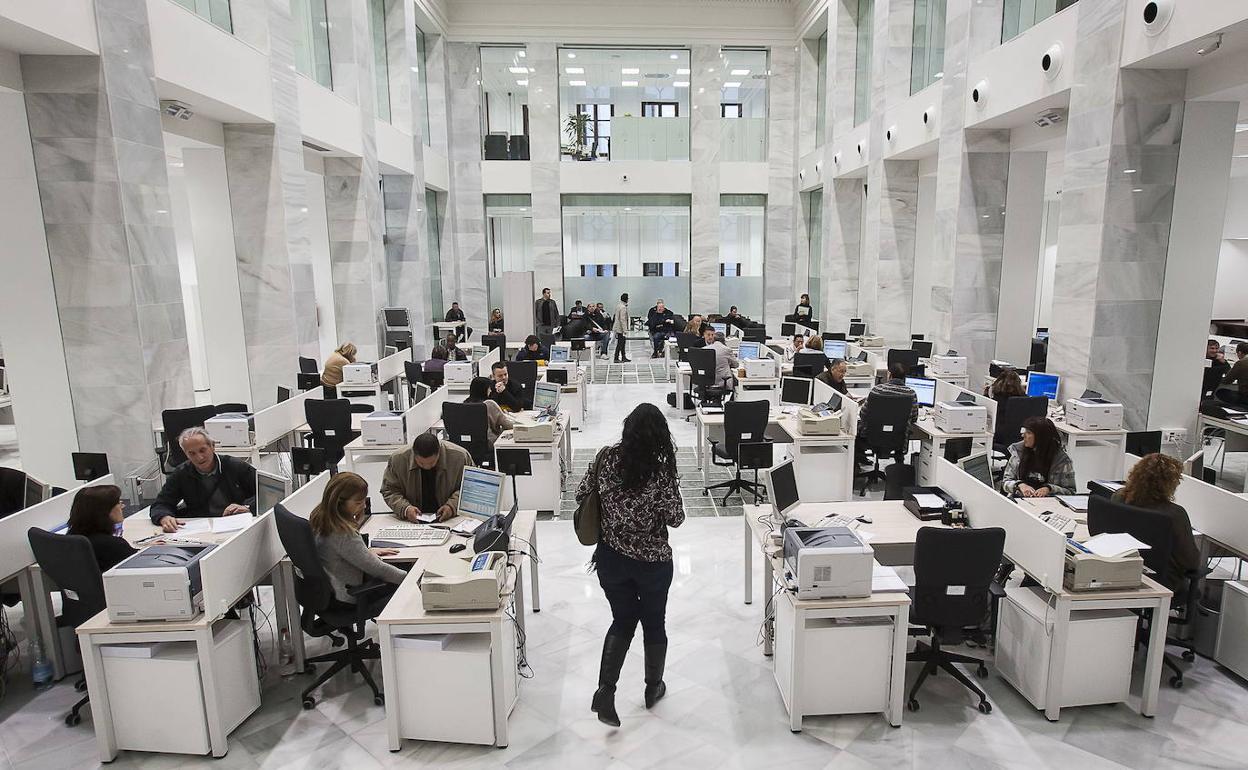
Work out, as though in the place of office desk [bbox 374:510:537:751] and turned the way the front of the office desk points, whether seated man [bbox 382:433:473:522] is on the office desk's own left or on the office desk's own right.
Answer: on the office desk's own right

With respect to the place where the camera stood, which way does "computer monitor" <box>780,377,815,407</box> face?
facing the viewer and to the left of the viewer

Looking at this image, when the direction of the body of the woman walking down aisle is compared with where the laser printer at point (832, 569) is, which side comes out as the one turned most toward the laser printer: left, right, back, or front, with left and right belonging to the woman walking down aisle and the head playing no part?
right

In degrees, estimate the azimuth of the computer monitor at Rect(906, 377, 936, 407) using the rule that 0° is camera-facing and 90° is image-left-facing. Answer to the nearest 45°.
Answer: approximately 45°

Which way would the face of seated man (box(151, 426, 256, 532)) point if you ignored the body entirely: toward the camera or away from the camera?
toward the camera

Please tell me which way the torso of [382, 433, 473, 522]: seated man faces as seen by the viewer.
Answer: toward the camera

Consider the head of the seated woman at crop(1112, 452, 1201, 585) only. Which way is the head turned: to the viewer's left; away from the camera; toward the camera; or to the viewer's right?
away from the camera

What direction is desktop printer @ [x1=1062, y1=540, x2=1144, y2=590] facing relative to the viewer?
to the viewer's right

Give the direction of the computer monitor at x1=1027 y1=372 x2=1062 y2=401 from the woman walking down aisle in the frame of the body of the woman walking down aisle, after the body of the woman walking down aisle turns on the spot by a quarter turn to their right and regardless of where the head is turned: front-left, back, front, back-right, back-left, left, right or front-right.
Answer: front-left

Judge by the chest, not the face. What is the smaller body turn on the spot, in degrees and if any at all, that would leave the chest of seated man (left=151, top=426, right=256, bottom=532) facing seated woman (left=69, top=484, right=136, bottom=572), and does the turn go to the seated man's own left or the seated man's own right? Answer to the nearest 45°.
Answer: approximately 45° to the seated man's own right

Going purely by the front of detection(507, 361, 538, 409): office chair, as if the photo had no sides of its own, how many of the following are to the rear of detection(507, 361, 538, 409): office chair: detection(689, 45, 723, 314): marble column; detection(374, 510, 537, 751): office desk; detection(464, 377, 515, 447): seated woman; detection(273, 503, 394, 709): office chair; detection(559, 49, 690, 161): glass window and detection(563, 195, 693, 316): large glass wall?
3

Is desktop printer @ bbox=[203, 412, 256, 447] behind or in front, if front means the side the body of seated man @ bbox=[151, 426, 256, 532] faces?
behind

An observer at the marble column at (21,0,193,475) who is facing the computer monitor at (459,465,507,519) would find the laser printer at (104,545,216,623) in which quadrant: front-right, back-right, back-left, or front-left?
front-right

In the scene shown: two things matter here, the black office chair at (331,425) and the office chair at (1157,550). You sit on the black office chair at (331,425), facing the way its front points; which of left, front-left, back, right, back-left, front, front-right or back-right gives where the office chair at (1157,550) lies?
right

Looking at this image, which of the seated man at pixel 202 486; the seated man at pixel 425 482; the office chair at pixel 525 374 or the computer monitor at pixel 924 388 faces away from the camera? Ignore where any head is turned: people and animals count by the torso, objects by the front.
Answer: the office chair

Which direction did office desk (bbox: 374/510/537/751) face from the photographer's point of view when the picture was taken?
facing to the left of the viewer

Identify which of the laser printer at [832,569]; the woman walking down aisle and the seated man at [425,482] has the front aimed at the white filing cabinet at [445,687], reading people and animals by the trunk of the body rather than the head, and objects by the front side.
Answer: the seated man
